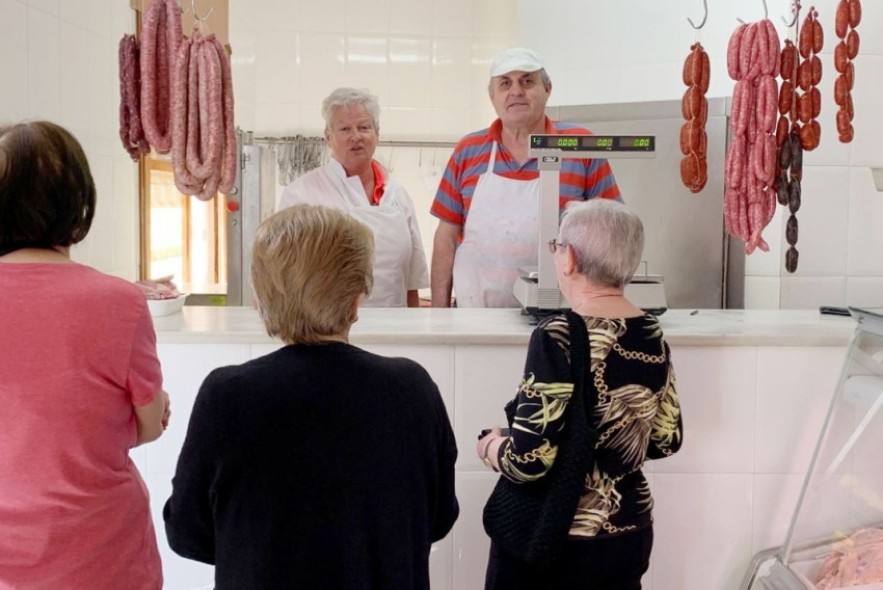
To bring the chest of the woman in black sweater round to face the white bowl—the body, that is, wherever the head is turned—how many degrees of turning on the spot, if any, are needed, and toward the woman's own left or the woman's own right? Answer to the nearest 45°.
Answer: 0° — they already face it

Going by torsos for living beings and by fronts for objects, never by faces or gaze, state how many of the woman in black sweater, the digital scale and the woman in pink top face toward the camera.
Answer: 1

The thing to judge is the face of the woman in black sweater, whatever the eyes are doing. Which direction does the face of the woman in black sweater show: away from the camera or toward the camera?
away from the camera

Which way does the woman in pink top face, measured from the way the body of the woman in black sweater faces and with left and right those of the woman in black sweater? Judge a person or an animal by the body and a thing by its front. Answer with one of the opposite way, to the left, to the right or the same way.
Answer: the same way

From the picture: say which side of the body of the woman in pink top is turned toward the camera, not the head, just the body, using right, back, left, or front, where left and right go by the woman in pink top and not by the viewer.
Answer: back

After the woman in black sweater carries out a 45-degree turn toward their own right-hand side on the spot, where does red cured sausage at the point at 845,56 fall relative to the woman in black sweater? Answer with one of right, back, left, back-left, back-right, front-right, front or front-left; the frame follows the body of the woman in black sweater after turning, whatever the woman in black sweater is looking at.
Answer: front

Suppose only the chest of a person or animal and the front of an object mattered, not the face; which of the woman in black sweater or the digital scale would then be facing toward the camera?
the digital scale

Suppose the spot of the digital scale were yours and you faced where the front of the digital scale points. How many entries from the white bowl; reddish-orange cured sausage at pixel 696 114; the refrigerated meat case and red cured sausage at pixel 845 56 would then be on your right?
1

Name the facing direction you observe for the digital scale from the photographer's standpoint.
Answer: facing the viewer

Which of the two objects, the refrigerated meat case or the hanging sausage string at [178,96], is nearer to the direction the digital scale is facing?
the refrigerated meat case

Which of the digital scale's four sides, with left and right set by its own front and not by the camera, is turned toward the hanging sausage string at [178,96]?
right

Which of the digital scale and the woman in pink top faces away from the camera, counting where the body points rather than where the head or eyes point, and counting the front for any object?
the woman in pink top

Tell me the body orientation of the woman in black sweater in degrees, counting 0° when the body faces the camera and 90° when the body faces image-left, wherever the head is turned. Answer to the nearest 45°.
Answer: approximately 180°

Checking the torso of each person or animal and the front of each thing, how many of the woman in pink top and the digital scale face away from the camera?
1

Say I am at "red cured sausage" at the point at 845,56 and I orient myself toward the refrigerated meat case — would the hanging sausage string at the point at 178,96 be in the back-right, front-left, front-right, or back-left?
front-right
